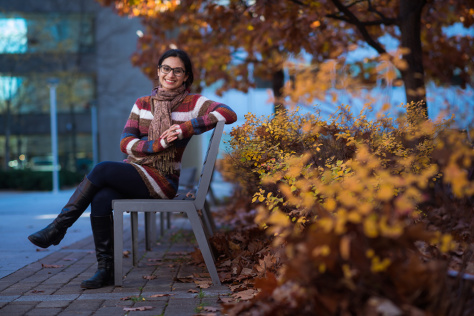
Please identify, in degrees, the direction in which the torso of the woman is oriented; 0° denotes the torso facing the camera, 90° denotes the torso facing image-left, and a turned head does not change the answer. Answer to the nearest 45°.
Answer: approximately 45°

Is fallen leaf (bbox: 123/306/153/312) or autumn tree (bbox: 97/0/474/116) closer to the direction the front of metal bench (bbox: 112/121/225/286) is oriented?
the fallen leaf

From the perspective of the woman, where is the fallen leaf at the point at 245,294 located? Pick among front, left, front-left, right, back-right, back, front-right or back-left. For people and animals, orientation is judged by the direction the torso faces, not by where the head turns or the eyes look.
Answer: left

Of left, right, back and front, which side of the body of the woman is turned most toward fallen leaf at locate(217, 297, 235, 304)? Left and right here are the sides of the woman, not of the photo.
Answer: left

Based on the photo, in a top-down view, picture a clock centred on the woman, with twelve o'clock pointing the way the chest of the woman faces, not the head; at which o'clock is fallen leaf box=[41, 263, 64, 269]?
The fallen leaf is roughly at 3 o'clock from the woman.

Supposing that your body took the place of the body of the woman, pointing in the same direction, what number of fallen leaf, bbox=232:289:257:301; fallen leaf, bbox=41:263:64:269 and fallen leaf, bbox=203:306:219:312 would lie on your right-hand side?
1

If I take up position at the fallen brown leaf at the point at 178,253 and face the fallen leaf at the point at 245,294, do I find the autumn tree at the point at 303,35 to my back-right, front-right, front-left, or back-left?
back-left

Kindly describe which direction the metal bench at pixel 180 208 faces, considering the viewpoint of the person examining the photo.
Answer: facing to the left of the viewer

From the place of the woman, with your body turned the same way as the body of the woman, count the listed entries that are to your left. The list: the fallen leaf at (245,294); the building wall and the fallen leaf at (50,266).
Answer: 1

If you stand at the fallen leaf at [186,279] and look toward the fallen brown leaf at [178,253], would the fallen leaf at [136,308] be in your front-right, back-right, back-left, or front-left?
back-left
